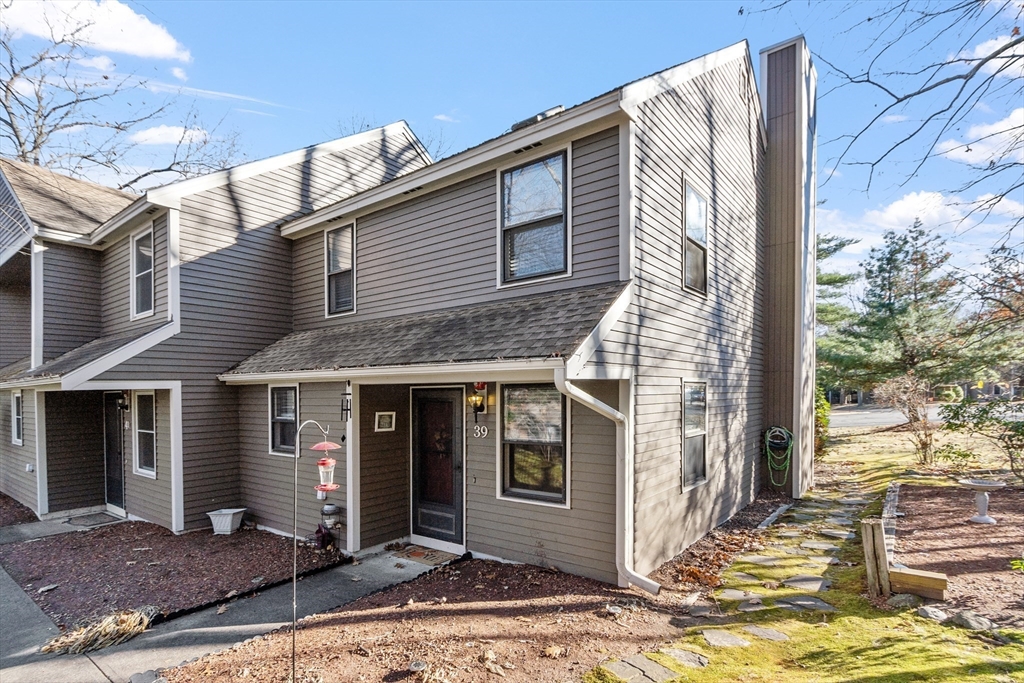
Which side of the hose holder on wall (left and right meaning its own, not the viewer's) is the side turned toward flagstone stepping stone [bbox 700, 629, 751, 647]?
front

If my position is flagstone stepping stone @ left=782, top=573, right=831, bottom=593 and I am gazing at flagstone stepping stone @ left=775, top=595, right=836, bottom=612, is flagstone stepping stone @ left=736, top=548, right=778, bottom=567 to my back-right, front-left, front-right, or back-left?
back-right

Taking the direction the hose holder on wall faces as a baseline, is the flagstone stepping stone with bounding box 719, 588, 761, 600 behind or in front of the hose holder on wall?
in front

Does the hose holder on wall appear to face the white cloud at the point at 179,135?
no

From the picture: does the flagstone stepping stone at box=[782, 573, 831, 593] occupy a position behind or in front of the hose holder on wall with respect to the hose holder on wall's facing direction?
in front

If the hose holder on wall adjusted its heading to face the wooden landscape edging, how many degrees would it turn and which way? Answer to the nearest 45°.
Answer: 0° — it already faces it

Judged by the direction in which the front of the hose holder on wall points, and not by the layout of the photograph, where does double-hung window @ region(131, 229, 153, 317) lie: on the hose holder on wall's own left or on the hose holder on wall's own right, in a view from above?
on the hose holder on wall's own right
